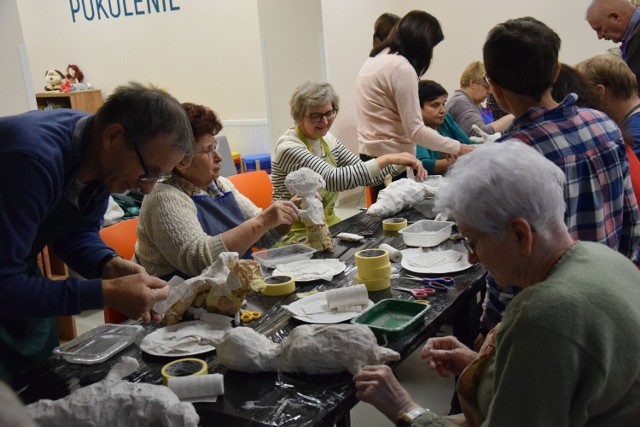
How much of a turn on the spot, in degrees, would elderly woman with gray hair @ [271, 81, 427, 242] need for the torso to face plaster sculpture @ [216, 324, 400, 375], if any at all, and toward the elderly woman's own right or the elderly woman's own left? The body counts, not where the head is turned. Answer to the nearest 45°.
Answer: approximately 45° to the elderly woman's own right

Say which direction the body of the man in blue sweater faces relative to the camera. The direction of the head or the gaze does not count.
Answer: to the viewer's right

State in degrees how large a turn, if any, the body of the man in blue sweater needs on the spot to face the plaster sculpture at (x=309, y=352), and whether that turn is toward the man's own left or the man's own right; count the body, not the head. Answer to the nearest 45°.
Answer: approximately 45° to the man's own right

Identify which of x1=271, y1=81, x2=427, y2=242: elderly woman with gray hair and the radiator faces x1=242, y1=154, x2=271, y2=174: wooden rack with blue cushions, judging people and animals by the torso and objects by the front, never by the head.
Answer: the radiator

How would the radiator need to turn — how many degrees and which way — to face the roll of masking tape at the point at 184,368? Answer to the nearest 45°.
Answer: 0° — it already faces it

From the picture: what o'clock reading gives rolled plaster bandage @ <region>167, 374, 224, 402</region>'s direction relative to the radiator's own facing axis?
The rolled plaster bandage is roughly at 12 o'clock from the radiator.

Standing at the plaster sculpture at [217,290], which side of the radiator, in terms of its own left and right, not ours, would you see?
front

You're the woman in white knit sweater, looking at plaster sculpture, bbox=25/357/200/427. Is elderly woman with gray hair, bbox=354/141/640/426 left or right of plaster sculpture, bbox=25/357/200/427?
left

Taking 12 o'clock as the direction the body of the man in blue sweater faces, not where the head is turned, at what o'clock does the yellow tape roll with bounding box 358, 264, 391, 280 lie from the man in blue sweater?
The yellow tape roll is roughly at 12 o'clock from the man in blue sweater.

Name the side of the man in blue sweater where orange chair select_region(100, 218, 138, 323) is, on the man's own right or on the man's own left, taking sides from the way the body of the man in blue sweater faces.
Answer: on the man's own left

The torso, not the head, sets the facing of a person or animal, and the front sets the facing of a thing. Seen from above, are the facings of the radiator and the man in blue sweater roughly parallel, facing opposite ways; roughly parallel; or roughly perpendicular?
roughly perpendicular

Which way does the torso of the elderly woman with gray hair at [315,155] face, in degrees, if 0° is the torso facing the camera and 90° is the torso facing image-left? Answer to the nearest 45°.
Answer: approximately 315°
